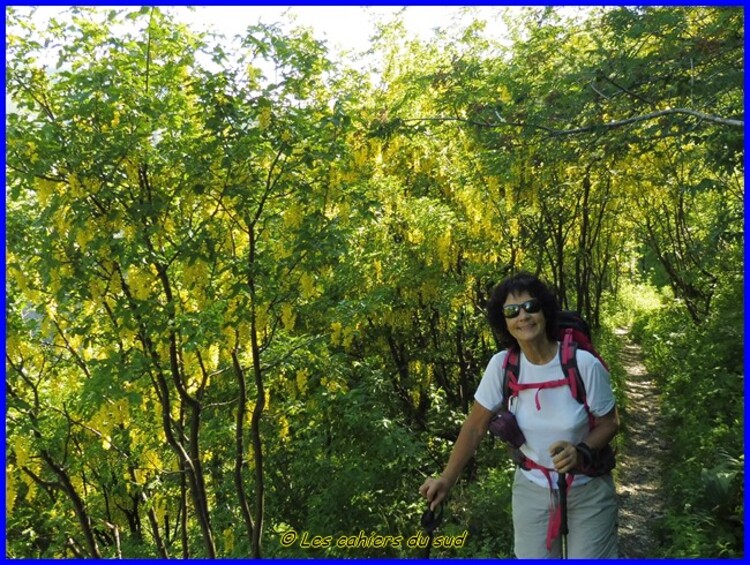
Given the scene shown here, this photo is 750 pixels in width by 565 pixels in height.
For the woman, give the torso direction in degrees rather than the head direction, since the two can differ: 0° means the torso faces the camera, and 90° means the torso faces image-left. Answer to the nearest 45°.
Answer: approximately 0°
